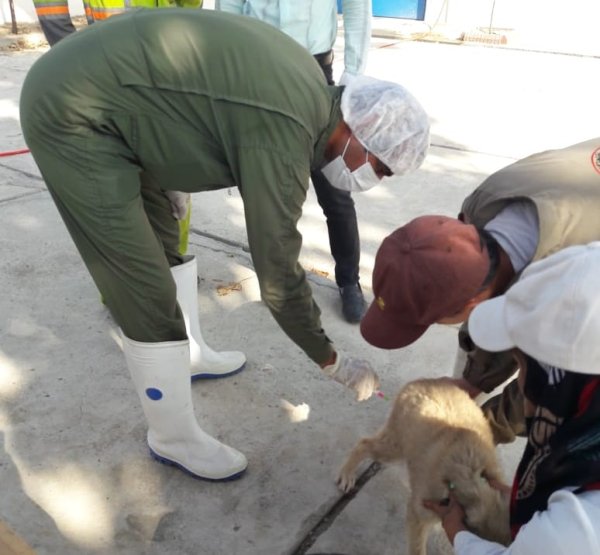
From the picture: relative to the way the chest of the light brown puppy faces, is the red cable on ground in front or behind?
behind

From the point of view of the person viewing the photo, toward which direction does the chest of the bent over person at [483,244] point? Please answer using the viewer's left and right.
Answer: facing to the left of the viewer

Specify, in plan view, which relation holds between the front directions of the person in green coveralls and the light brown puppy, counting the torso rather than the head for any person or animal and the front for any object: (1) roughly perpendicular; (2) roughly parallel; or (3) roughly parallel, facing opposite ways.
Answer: roughly perpendicular

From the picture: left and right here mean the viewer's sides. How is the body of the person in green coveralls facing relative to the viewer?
facing to the right of the viewer

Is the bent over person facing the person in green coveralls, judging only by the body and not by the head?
yes

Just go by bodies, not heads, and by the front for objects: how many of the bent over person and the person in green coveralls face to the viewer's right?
1
